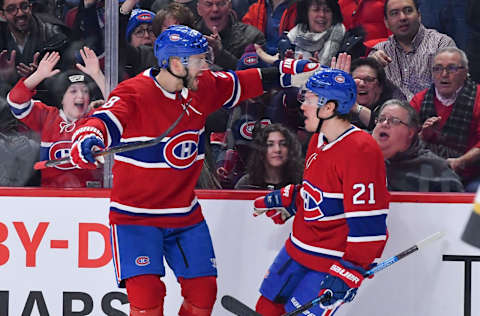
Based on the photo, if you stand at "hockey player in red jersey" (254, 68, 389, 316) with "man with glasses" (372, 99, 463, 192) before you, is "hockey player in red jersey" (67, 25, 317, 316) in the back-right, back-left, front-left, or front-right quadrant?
back-left

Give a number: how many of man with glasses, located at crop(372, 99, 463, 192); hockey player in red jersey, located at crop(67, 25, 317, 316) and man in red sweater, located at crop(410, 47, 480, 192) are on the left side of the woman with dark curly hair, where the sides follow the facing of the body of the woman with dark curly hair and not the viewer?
2

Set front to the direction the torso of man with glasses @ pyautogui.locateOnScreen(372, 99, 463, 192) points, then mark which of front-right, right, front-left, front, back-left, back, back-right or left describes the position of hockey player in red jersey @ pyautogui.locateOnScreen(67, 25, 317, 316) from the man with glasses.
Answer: front

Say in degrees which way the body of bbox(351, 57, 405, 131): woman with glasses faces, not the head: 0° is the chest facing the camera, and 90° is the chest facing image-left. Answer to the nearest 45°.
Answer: approximately 45°

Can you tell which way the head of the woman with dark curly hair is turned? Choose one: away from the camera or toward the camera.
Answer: toward the camera

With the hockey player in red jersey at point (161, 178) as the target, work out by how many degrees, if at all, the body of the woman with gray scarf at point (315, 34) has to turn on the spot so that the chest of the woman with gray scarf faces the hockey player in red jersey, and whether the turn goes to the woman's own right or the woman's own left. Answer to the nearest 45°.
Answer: approximately 45° to the woman's own right

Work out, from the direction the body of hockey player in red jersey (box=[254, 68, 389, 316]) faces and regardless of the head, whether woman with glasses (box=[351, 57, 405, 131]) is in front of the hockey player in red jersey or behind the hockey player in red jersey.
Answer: behind

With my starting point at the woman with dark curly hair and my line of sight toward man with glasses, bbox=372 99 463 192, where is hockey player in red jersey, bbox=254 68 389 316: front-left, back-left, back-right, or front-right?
front-right

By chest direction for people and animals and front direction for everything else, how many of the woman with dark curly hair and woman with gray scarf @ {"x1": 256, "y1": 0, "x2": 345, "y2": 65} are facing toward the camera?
2

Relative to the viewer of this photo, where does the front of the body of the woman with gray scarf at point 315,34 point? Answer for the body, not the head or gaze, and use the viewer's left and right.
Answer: facing the viewer

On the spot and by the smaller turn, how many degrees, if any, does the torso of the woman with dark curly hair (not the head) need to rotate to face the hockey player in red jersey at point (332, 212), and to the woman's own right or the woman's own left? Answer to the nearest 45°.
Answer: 0° — they already face them

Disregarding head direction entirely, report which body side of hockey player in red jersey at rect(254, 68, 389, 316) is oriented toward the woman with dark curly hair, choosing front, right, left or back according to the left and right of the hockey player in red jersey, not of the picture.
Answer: right

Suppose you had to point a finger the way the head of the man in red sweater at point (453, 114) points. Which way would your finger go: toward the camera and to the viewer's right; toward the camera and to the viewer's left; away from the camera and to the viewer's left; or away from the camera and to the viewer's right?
toward the camera and to the viewer's left

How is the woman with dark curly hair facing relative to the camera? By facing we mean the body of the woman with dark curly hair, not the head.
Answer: toward the camera

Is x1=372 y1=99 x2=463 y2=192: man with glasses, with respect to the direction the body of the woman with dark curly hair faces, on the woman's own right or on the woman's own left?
on the woman's own left

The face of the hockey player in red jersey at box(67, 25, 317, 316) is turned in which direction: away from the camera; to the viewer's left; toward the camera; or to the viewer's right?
to the viewer's right
